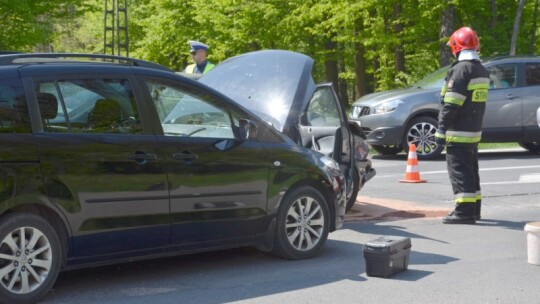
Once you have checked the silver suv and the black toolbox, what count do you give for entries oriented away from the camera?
0

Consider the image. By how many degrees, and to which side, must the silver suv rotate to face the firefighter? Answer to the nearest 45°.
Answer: approximately 45° to its left

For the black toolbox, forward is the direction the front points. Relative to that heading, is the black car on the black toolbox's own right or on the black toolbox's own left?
on the black toolbox's own right

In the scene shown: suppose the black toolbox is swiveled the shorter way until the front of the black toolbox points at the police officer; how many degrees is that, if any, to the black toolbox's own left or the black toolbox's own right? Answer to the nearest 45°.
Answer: approximately 180°

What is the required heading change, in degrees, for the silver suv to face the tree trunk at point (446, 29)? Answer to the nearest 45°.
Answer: approximately 135° to its right

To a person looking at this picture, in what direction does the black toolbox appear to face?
facing the viewer and to the right of the viewer

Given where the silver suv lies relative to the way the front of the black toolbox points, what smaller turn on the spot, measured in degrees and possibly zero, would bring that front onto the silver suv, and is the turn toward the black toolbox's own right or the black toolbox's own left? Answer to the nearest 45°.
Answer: approximately 135° to the black toolbox's own left

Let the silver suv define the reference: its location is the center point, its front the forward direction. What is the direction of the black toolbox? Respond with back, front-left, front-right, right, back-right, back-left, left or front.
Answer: front-left

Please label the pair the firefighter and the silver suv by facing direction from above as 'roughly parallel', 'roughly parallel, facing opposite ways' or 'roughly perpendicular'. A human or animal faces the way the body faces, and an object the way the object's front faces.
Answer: roughly perpendicular

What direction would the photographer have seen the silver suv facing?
facing the viewer and to the left of the viewer

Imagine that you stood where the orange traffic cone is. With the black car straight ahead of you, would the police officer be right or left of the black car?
right

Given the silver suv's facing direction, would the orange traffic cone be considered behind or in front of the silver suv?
in front
